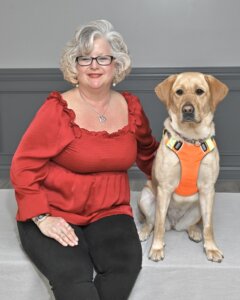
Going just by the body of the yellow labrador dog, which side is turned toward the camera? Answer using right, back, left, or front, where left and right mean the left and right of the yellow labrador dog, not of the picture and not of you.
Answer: front

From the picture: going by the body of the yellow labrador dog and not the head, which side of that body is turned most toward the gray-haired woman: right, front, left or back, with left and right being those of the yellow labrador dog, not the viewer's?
right
